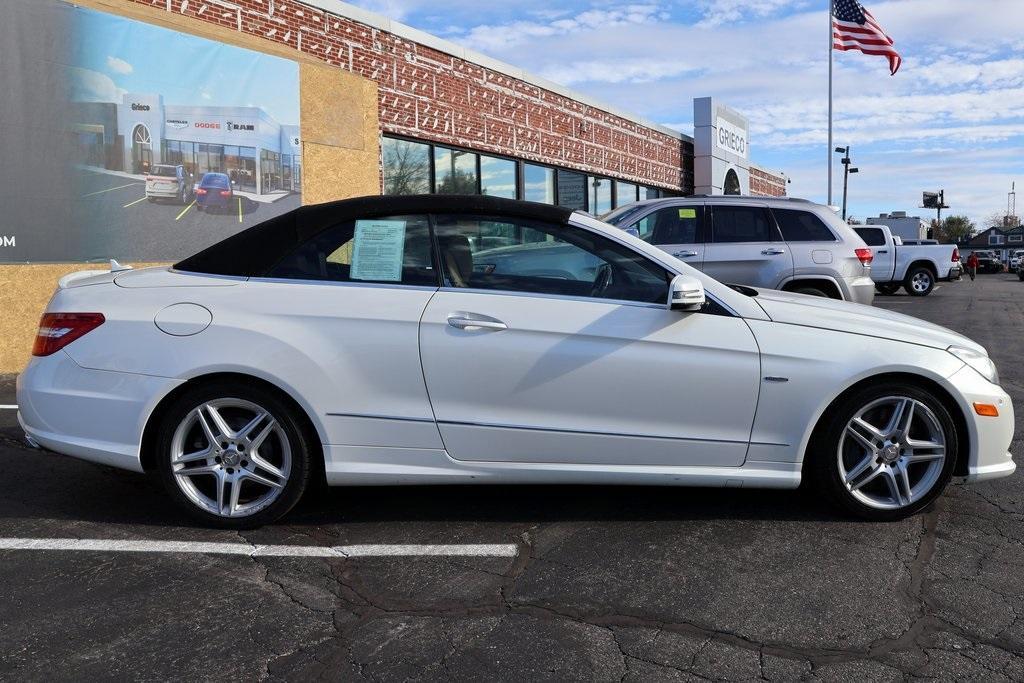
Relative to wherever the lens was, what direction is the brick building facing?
facing the viewer and to the right of the viewer

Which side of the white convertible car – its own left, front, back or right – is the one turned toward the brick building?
left

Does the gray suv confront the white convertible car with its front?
no

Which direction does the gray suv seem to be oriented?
to the viewer's left

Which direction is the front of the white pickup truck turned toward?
to the viewer's left

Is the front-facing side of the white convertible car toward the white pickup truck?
no

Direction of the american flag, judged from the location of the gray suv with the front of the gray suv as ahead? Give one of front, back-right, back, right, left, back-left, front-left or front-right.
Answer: right

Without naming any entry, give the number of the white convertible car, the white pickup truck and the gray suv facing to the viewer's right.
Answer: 1

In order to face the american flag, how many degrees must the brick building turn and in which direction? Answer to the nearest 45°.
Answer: approximately 90° to its left

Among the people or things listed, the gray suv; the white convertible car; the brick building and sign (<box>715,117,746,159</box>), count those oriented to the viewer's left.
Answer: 1

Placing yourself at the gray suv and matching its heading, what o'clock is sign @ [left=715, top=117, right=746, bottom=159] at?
The sign is roughly at 3 o'clock from the gray suv.

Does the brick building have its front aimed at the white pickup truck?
no

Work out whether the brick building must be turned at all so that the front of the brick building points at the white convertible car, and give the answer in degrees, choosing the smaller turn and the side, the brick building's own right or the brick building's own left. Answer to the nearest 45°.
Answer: approximately 45° to the brick building's own right

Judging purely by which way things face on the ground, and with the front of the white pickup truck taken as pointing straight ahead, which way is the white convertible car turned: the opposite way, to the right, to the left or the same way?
the opposite way

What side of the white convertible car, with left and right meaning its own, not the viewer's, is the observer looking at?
right

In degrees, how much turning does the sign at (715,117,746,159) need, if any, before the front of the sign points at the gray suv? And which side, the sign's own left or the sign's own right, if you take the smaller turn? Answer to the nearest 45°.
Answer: approximately 45° to the sign's own right

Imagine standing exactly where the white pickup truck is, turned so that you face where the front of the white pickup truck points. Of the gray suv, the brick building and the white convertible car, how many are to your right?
0

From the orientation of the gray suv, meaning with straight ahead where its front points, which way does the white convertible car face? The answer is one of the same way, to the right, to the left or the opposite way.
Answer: the opposite way
